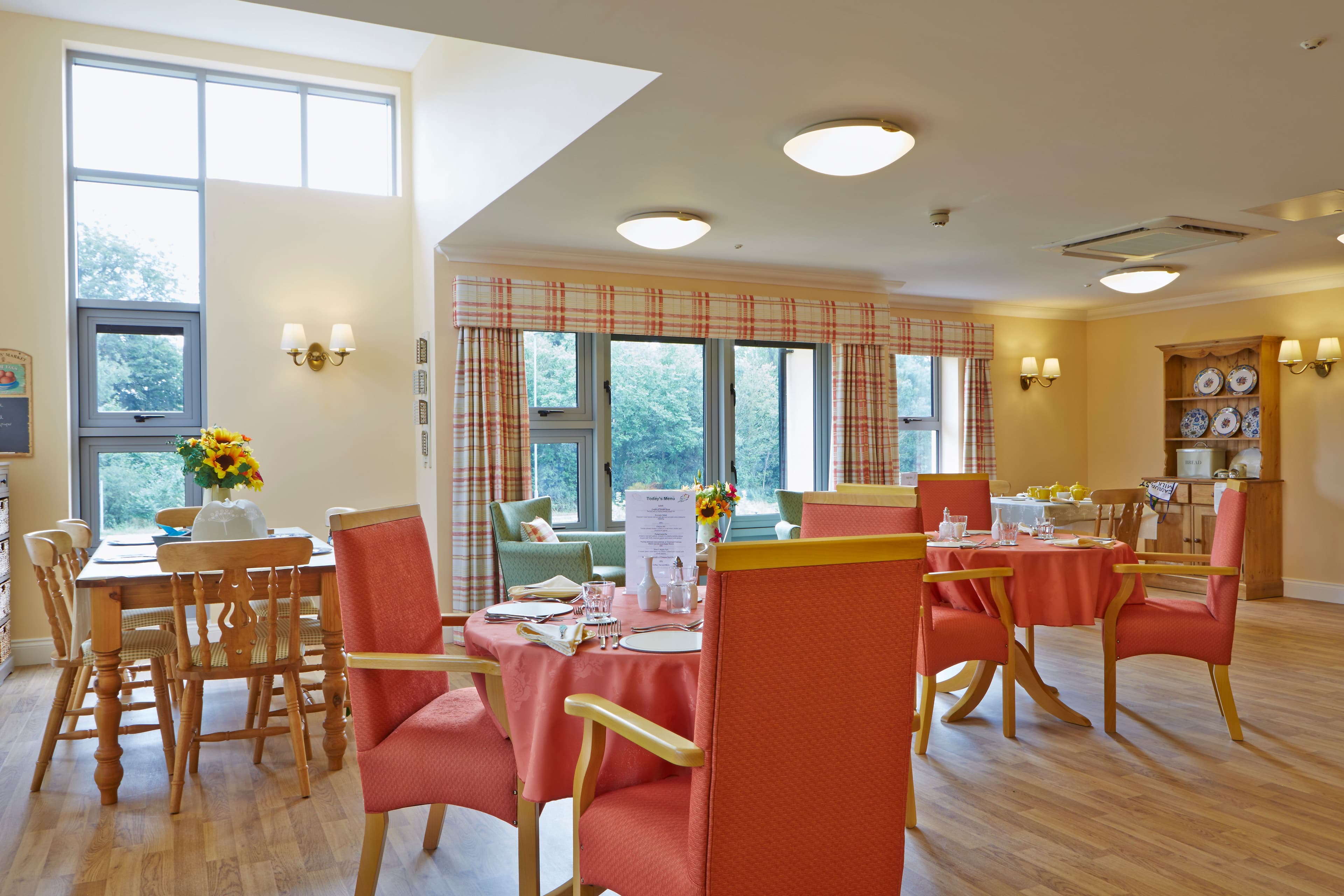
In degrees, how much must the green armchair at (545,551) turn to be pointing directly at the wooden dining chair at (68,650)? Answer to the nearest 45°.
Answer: approximately 90° to its right

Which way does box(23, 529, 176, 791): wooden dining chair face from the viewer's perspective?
to the viewer's right

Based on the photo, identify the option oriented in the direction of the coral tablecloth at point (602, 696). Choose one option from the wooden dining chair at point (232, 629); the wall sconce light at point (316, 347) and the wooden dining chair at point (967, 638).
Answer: the wall sconce light

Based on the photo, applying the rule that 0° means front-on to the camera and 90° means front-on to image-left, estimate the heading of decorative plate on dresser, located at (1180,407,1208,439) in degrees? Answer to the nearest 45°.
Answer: approximately 45°

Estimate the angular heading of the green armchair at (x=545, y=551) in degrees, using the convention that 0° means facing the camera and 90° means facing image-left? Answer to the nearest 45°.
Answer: approximately 315°

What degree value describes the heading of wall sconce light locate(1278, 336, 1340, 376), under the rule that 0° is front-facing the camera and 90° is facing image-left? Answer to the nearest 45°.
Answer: approximately 45°

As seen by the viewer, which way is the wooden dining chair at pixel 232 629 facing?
away from the camera

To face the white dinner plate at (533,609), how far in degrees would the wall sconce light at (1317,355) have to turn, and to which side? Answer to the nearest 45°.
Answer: approximately 45° to its left

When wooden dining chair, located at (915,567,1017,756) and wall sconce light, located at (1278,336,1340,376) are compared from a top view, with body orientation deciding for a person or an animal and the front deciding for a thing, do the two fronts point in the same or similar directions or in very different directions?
very different directions

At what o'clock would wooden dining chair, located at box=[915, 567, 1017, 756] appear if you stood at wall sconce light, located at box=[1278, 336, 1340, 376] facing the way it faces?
The wooden dining chair is roughly at 11 o'clock from the wall sconce light.

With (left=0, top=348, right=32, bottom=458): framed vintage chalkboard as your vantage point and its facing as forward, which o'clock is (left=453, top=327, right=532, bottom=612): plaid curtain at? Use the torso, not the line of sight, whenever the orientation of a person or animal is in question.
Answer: The plaid curtain is roughly at 10 o'clock from the framed vintage chalkboard.
